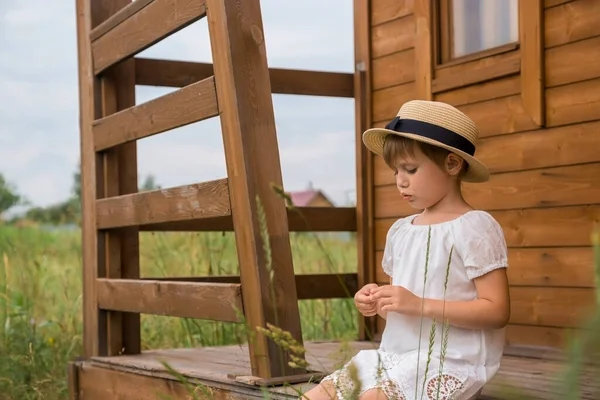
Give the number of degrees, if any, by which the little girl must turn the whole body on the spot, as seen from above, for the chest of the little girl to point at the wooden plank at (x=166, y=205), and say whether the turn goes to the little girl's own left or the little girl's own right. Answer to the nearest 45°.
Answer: approximately 90° to the little girl's own right

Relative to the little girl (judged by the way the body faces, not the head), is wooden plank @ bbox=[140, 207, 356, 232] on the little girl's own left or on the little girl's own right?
on the little girl's own right

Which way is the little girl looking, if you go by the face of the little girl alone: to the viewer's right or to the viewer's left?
to the viewer's left

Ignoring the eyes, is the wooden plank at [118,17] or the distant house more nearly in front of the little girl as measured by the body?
the wooden plank

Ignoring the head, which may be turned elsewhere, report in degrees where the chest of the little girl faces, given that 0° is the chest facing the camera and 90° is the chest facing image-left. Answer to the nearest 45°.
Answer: approximately 45°

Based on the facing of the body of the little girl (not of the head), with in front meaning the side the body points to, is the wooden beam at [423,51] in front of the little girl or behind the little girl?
behind

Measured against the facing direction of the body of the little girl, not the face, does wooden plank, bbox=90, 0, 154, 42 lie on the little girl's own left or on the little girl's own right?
on the little girl's own right

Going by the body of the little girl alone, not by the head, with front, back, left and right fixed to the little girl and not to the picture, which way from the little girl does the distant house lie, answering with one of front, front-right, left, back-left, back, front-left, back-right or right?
back-right

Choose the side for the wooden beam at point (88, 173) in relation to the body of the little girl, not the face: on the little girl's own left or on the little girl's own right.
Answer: on the little girl's own right

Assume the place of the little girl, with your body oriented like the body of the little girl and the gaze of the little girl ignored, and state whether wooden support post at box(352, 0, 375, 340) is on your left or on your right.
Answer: on your right

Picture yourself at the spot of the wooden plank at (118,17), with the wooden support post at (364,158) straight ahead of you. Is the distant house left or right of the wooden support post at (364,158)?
left

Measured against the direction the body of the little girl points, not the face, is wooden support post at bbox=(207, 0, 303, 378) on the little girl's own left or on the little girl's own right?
on the little girl's own right

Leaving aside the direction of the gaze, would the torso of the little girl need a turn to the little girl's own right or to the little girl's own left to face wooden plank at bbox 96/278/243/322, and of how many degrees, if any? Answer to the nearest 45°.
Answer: approximately 90° to the little girl's own right

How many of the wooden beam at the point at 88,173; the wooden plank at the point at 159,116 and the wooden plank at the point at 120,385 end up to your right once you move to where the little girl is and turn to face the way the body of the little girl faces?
3

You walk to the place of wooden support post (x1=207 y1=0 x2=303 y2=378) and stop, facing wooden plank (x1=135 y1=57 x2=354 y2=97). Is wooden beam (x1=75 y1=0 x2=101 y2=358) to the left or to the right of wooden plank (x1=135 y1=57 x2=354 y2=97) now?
left
